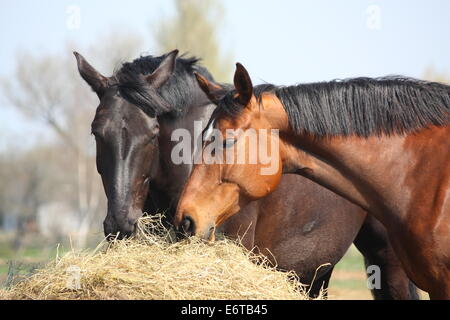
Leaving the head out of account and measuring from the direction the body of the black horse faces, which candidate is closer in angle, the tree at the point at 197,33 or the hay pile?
the hay pile

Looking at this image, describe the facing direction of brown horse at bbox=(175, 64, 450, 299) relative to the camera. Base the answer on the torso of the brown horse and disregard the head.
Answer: to the viewer's left

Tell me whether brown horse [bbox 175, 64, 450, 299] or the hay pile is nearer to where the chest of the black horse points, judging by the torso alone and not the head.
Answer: the hay pile

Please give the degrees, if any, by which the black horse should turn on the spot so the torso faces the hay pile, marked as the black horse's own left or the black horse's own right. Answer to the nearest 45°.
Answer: approximately 45° to the black horse's own left

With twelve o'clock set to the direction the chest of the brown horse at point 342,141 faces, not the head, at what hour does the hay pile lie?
The hay pile is roughly at 11 o'clock from the brown horse.

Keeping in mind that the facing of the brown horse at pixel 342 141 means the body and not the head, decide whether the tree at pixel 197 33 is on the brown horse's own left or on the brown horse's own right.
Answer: on the brown horse's own right

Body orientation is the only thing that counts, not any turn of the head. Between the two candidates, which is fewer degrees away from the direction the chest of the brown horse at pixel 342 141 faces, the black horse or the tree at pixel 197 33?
the black horse

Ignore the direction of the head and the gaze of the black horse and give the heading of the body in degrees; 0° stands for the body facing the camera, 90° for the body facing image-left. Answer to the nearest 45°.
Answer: approximately 45°

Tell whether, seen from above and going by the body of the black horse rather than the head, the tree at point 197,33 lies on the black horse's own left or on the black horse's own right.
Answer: on the black horse's own right

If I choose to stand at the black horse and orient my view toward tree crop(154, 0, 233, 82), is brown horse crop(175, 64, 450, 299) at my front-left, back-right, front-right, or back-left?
back-right

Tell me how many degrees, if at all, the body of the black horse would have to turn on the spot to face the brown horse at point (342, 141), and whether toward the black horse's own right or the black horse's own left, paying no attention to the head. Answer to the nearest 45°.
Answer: approximately 90° to the black horse's own left
